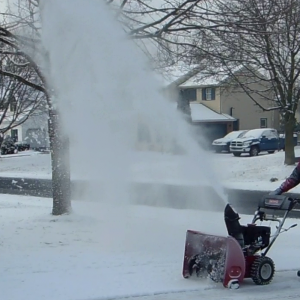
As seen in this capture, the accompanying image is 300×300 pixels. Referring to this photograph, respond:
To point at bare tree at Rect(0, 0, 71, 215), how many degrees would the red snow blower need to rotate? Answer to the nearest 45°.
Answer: approximately 90° to its right

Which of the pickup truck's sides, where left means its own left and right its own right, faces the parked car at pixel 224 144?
right

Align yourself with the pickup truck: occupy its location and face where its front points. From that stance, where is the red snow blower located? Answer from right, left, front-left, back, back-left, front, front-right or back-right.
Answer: front-left

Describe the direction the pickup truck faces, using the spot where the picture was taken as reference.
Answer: facing the viewer and to the left of the viewer

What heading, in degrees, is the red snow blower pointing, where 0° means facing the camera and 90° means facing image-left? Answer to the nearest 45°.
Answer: approximately 45°

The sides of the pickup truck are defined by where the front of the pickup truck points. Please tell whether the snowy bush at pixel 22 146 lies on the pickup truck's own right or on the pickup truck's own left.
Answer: on the pickup truck's own right

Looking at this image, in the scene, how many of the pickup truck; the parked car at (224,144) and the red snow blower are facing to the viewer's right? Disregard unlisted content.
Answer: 0

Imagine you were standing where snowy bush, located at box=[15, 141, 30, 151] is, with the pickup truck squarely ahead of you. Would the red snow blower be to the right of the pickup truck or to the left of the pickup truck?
right

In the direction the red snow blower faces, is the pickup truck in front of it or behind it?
behind
